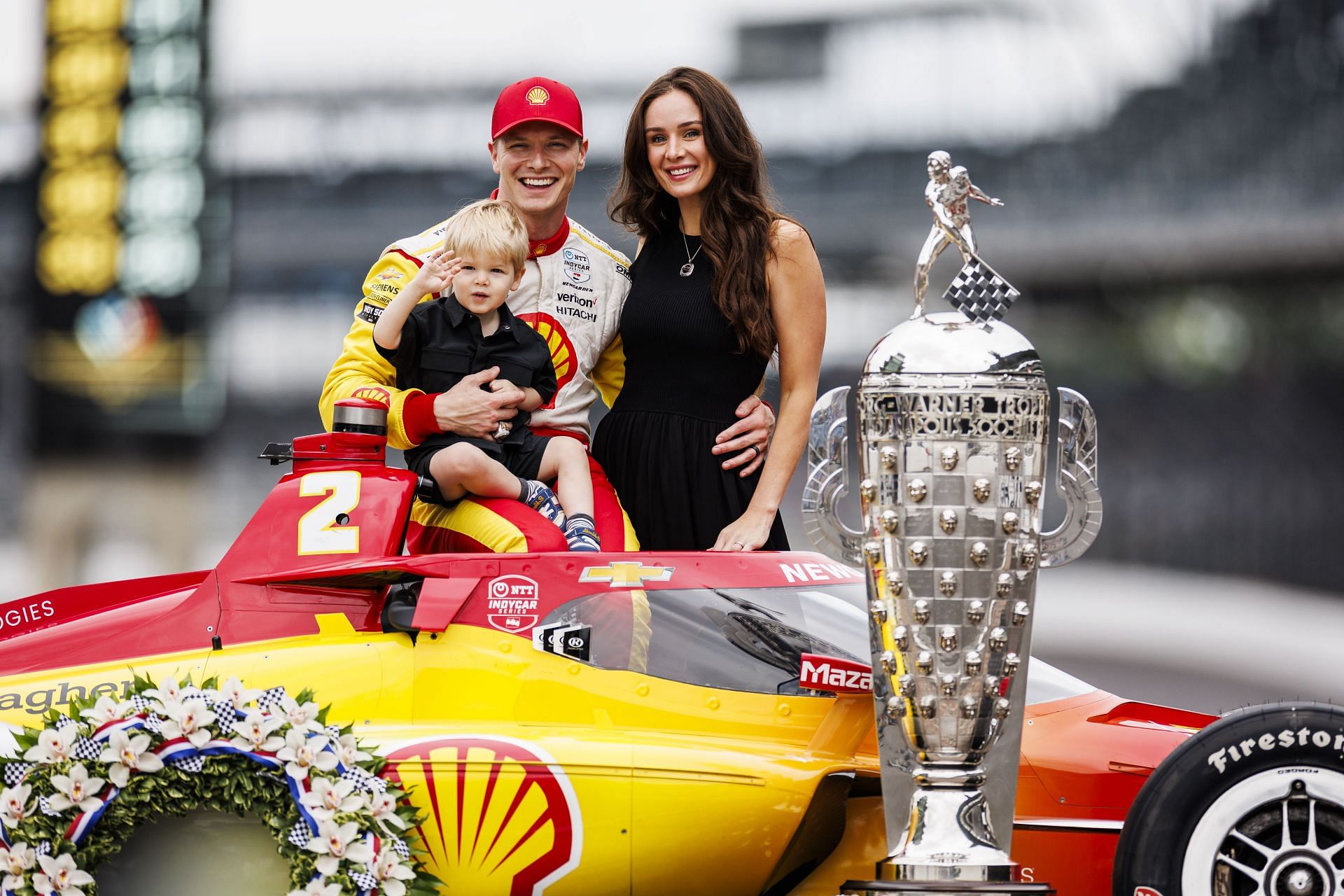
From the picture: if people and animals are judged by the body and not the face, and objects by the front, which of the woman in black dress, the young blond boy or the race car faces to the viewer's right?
the race car

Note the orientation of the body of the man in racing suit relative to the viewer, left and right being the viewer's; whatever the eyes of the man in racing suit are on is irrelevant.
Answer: facing the viewer

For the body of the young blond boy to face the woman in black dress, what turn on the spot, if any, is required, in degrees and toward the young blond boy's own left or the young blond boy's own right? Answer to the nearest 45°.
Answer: approximately 90° to the young blond boy's own left

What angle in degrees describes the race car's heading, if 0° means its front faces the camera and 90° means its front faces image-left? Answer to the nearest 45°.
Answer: approximately 270°

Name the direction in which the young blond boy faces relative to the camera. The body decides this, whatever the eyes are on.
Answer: toward the camera

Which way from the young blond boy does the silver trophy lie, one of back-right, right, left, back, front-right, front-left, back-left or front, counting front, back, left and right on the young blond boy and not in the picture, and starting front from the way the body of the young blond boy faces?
front-left

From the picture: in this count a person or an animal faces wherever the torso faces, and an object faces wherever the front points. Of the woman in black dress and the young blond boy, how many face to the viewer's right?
0

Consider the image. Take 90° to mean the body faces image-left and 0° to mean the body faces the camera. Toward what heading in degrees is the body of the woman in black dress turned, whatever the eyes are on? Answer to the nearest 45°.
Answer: approximately 45°

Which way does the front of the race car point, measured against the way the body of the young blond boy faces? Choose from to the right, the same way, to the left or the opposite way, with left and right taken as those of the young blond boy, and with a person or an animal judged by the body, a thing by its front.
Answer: to the left
